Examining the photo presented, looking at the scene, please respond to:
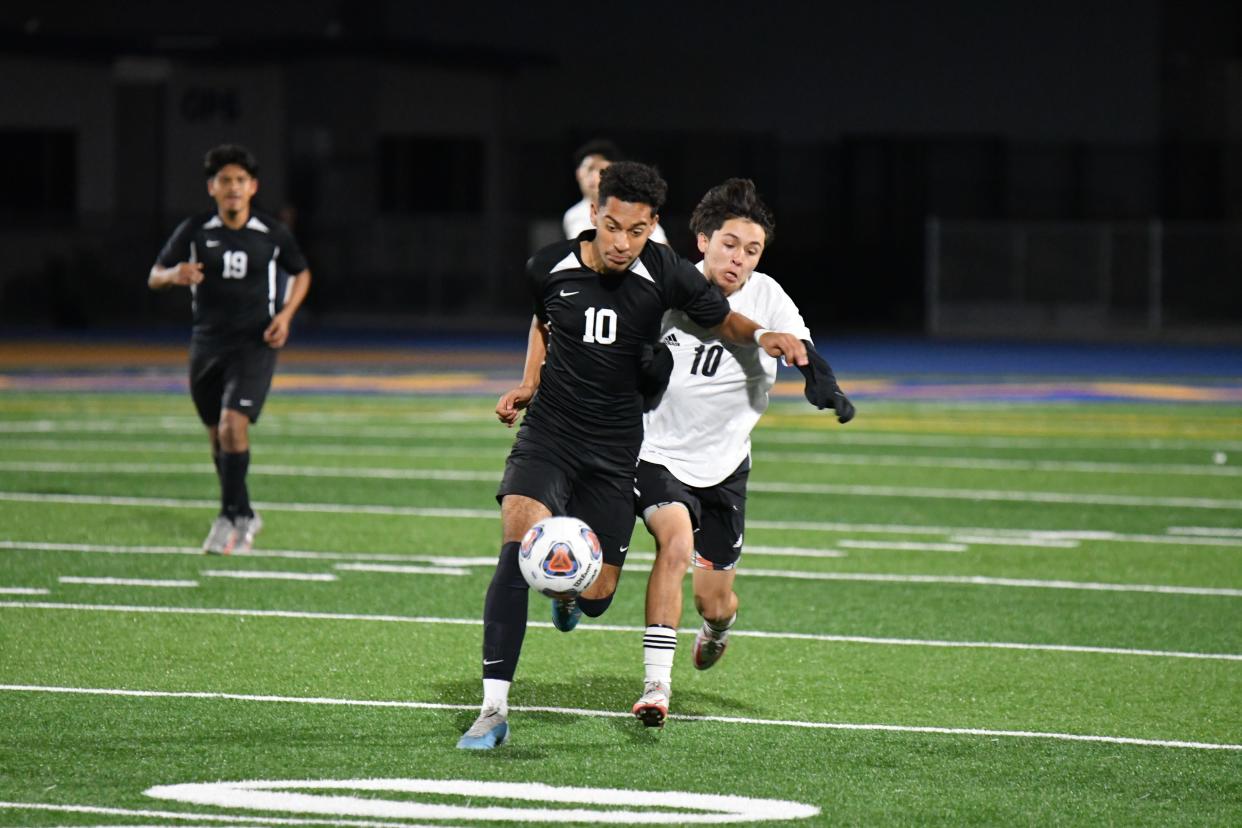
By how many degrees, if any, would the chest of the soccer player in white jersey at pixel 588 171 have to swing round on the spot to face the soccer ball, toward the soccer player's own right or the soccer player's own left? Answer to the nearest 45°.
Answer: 0° — they already face it

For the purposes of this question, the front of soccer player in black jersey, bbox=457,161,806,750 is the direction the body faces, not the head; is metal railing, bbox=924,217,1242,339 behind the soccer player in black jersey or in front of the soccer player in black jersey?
behind

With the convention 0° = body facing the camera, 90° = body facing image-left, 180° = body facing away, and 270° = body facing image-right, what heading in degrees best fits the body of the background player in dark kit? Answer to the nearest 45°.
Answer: approximately 0°

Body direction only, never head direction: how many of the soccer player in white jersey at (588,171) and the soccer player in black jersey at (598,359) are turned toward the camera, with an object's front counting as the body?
2

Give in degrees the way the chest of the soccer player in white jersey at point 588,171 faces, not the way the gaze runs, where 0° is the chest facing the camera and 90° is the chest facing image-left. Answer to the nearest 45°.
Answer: approximately 0°

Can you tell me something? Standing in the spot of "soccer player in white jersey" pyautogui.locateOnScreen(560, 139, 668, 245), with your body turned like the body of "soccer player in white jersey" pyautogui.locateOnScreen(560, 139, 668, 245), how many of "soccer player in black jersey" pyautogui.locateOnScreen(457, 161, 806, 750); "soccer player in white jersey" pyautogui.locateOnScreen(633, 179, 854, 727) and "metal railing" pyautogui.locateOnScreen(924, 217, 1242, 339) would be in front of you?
2

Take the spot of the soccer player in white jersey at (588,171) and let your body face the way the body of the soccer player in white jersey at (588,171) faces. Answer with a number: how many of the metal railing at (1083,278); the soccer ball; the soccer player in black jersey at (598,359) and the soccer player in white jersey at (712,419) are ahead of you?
3

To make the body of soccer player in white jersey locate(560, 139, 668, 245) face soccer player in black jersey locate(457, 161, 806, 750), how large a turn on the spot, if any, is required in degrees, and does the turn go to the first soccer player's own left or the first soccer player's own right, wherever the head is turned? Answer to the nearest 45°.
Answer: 0° — they already face them

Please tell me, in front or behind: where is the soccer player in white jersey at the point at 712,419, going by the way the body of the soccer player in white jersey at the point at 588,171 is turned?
in front

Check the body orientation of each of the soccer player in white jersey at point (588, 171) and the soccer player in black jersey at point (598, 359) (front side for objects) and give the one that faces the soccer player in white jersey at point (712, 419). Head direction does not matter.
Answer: the soccer player in white jersey at point (588, 171)
